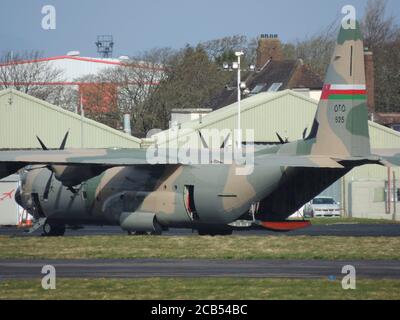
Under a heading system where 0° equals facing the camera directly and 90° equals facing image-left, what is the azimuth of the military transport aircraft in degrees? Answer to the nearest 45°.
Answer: approximately 135°
